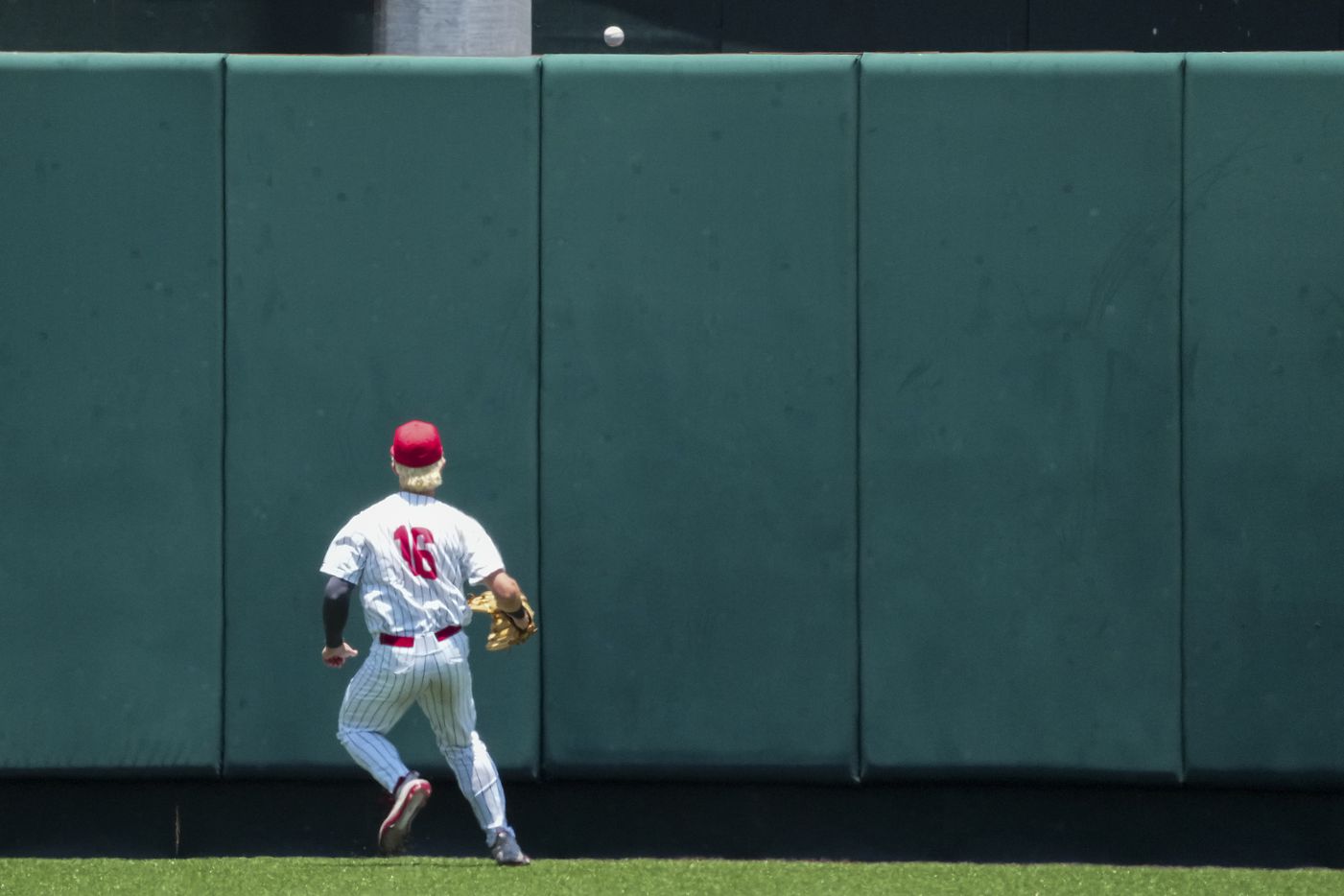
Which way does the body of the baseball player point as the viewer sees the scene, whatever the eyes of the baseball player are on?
away from the camera

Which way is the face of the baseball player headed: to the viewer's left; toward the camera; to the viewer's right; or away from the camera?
away from the camera
